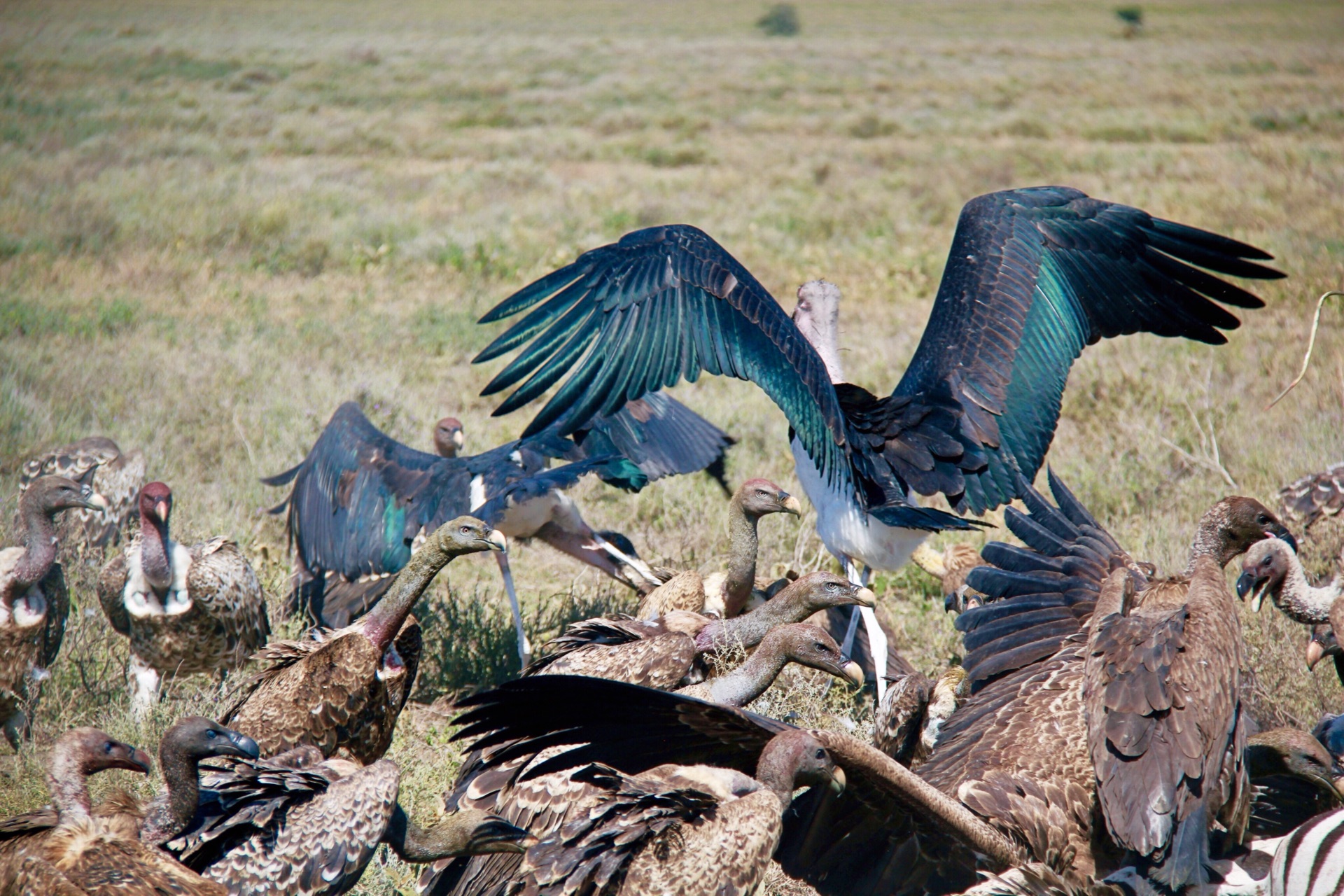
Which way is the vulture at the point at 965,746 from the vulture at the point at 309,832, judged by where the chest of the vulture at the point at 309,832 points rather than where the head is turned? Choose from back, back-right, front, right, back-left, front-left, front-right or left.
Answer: front

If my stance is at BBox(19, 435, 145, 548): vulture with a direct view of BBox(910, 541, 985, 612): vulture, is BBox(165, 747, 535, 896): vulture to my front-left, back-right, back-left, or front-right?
front-right

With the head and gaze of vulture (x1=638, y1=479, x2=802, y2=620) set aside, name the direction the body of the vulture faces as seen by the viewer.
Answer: to the viewer's right

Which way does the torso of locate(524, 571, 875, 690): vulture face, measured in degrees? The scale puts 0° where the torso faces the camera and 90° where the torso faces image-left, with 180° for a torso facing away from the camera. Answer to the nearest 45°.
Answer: approximately 270°

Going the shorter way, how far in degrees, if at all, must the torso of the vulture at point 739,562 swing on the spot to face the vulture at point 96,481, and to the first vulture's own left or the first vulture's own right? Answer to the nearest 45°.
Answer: approximately 180°

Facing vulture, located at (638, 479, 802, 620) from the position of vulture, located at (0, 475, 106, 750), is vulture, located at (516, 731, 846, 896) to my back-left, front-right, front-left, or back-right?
front-right

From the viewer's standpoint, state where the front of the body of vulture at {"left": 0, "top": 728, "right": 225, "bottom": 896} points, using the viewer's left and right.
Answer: facing to the right of the viewer

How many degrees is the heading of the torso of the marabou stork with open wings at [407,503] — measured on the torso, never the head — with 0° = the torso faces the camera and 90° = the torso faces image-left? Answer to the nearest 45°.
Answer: approximately 135°

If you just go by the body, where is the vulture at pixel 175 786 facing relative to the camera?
to the viewer's right
